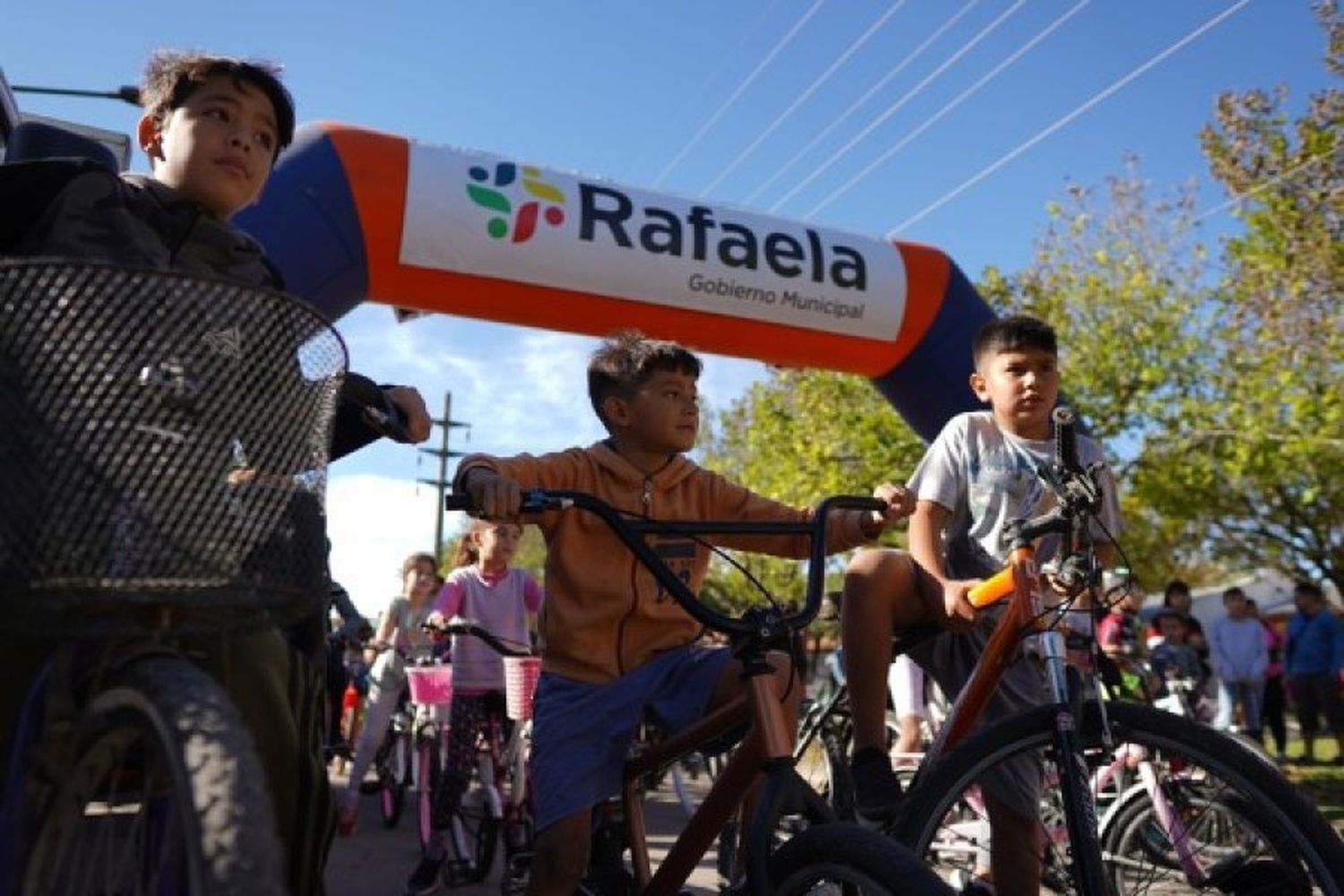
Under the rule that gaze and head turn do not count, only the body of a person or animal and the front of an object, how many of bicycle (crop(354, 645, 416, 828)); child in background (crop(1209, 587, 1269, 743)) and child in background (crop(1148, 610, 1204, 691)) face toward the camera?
3

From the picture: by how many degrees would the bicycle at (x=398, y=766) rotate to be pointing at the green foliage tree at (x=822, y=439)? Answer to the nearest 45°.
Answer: approximately 135° to its left

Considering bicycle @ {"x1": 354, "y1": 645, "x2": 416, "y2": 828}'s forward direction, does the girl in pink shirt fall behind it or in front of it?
in front

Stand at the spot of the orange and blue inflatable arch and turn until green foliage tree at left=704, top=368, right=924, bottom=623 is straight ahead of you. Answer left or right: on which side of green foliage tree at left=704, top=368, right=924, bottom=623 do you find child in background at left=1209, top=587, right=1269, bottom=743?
right

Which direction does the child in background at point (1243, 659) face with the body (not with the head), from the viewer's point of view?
toward the camera

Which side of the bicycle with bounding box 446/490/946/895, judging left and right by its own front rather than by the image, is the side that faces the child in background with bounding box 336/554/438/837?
back

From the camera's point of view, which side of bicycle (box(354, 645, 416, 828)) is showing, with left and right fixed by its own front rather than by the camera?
front

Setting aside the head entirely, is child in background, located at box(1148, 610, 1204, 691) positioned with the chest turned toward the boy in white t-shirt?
yes

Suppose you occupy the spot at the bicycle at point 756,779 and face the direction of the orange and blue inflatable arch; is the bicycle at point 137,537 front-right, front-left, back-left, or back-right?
back-left

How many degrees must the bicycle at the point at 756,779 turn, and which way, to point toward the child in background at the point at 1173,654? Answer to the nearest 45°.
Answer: approximately 90° to its left

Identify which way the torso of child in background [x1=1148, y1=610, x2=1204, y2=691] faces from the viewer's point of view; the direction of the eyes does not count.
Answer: toward the camera

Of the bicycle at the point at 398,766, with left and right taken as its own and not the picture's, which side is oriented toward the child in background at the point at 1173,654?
left
